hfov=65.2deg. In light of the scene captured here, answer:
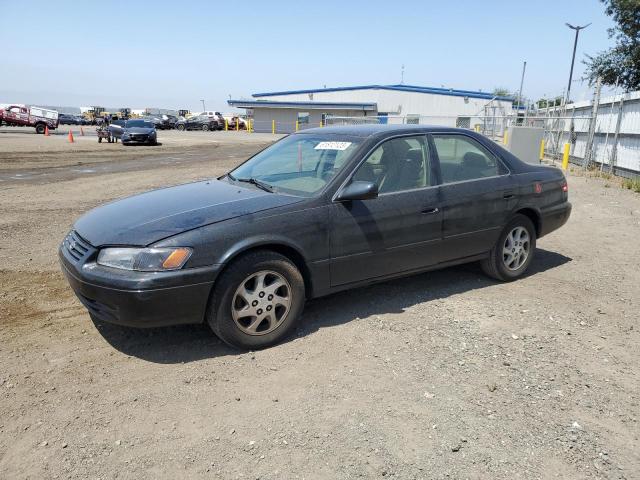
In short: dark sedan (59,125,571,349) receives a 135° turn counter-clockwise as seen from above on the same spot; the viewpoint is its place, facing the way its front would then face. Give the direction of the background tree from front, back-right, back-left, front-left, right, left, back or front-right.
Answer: front-left

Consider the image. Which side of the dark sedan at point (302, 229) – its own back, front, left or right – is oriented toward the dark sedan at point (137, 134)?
right

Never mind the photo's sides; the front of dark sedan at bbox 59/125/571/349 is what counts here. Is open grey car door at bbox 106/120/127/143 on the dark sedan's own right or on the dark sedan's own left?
on the dark sedan's own right

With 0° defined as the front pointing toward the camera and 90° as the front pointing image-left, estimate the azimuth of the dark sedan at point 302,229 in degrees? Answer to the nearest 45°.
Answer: approximately 45°

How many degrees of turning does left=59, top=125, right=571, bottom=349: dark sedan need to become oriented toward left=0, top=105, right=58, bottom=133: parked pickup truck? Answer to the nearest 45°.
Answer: approximately 90° to its right
